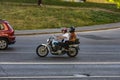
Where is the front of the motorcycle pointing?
to the viewer's left

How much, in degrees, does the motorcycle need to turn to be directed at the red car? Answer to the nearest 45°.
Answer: approximately 45° to its right

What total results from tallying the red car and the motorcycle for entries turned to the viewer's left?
2

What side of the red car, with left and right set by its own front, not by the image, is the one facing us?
left

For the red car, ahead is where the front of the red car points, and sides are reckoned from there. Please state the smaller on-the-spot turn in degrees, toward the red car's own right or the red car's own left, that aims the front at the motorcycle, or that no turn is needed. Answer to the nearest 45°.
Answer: approximately 135° to the red car's own left
